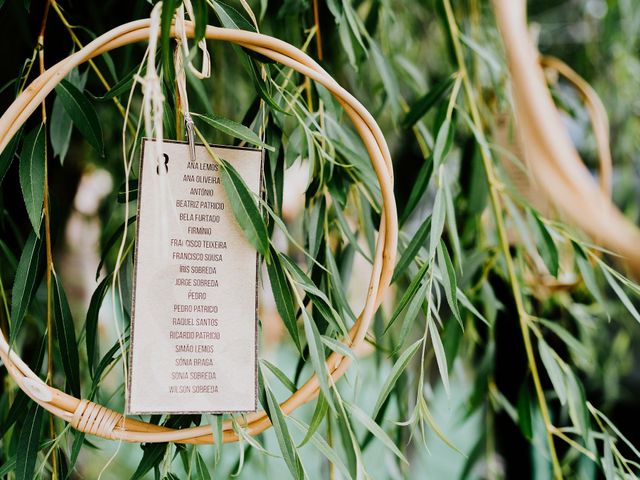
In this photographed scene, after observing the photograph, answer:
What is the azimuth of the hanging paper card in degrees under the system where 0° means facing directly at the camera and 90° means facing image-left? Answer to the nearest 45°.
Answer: approximately 0°
